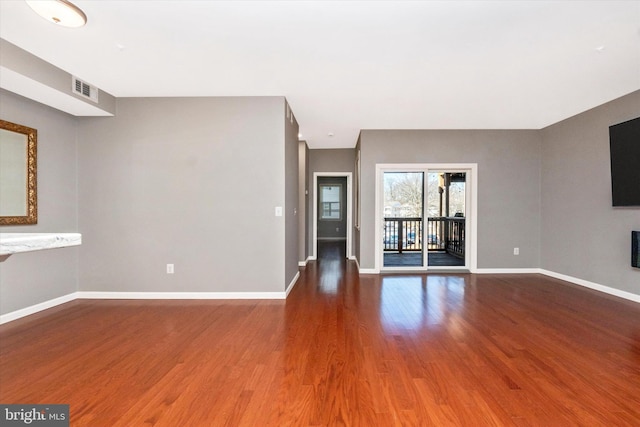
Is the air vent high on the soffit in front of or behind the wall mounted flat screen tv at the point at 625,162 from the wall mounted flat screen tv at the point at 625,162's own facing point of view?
in front

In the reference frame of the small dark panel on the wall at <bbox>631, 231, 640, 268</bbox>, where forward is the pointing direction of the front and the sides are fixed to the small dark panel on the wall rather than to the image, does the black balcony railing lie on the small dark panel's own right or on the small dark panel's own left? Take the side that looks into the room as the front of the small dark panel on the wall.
on the small dark panel's own right

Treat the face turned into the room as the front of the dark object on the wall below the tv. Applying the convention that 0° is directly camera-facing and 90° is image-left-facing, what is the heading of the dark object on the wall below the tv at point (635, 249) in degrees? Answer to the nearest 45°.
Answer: approximately 45°

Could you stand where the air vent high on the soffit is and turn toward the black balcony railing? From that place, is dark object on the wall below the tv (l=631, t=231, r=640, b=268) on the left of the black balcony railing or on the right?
right

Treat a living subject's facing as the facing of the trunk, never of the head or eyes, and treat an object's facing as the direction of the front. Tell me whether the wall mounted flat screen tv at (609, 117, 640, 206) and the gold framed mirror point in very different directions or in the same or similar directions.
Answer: very different directions

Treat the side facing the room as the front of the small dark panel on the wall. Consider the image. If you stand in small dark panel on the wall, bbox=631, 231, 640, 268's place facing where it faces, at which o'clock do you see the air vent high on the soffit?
The air vent high on the soffit is roughly at 12 o'clock from the small dark panel on the wall.

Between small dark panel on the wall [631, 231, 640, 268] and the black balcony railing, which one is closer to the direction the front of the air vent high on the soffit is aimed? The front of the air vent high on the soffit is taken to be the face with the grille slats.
the small dark panel on the wall

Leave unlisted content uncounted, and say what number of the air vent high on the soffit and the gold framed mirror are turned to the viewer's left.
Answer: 0

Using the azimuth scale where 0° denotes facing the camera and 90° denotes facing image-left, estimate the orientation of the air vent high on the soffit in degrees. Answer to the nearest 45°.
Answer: approximately 315°

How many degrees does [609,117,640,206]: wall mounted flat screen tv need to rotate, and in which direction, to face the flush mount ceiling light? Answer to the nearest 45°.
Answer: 0° — it already faces it

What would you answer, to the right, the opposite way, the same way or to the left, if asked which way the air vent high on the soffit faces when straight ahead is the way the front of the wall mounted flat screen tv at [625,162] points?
the opposite way

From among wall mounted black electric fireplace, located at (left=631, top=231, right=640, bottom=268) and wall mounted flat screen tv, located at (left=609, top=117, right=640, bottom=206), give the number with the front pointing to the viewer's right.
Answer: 0

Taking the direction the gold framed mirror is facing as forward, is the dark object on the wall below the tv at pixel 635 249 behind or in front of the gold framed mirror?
in front
